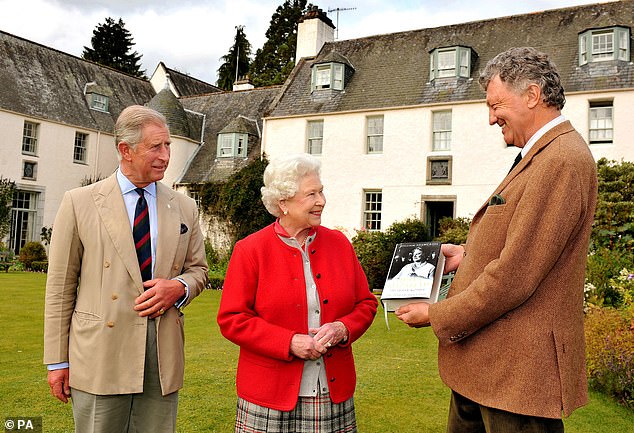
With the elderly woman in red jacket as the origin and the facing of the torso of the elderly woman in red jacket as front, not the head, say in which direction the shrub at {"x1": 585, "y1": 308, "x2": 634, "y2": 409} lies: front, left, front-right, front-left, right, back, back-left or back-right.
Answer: left

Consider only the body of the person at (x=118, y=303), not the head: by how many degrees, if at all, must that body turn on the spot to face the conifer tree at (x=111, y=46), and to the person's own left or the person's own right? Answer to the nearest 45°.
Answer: approximately 135° to the person's own left

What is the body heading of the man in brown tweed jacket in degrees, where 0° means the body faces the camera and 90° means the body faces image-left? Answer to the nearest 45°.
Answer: approximately 90°

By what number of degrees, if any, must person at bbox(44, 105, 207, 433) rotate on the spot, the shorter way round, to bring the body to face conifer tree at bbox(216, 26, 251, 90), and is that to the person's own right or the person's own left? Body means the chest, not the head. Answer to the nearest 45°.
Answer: approximately 135° to the person's own left

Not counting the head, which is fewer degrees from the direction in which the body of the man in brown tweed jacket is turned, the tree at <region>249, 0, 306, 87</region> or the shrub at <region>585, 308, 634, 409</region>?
the tree

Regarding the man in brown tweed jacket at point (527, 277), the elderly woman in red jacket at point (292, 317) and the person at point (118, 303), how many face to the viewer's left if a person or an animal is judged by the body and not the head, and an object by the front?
1

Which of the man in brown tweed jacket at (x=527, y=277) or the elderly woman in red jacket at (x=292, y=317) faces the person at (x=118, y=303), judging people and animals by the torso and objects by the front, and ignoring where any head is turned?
the man in brown tweed jacket

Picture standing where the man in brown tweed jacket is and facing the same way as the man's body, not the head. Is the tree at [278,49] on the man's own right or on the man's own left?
on the man's own right

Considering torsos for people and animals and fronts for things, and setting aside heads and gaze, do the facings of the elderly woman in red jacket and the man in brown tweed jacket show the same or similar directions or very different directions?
very different directions

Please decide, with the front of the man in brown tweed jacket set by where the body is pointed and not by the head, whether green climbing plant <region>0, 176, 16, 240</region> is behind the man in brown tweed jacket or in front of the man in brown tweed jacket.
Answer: in front
